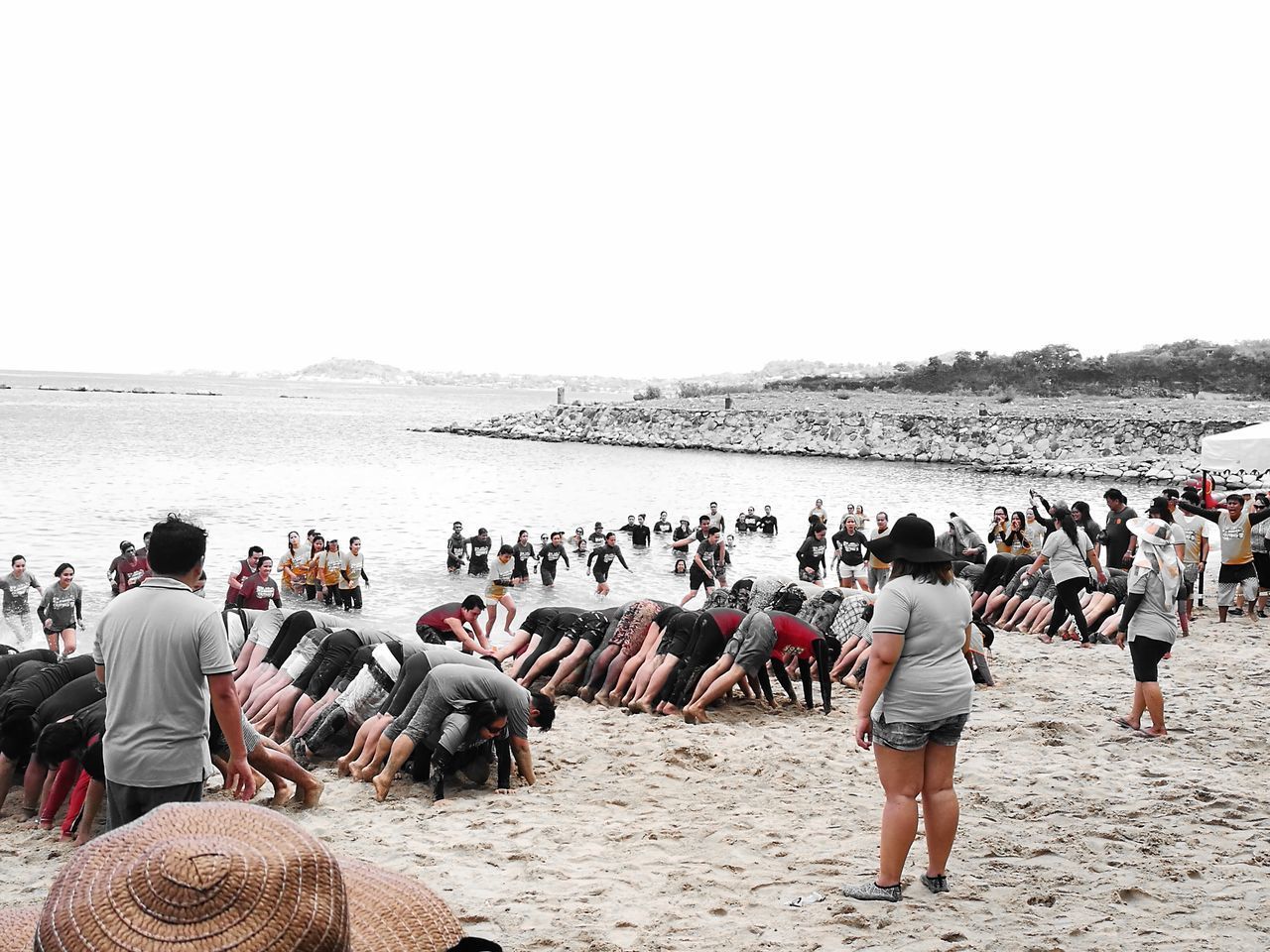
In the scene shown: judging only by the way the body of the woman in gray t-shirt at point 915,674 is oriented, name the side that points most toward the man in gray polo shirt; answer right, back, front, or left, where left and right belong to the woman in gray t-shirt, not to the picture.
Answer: left

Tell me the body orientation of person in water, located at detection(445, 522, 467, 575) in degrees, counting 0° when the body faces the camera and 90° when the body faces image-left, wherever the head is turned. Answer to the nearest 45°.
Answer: approximately 0°

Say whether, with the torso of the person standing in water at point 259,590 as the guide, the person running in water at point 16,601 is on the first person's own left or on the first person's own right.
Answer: on the first person's own right

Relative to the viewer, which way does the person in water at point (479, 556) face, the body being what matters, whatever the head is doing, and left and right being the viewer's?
facing the viewer

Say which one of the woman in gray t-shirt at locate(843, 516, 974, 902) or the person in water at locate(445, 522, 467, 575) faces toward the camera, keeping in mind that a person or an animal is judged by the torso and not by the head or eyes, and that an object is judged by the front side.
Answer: the person in water

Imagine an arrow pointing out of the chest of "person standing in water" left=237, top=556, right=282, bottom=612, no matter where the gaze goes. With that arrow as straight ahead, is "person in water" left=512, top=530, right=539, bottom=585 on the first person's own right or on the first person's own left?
on the first person's own left

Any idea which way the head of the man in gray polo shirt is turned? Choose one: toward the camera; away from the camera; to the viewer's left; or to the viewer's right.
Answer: away from the camera

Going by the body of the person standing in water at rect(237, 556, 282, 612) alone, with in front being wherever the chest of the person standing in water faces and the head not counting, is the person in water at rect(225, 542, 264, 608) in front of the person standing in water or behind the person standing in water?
behind

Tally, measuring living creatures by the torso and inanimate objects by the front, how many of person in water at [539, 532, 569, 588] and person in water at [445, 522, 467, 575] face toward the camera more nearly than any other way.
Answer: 2

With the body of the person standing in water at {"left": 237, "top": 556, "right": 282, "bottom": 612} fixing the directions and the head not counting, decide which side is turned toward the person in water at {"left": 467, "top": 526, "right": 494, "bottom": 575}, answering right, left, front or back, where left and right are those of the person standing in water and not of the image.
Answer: left

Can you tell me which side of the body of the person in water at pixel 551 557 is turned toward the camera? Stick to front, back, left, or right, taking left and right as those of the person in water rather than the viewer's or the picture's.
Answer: front

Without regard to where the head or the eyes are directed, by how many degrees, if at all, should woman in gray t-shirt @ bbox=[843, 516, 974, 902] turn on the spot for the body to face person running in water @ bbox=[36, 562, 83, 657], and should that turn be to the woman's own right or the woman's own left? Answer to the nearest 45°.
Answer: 0° — they already face them

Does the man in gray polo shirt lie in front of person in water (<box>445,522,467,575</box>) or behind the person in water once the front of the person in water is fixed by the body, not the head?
in front
